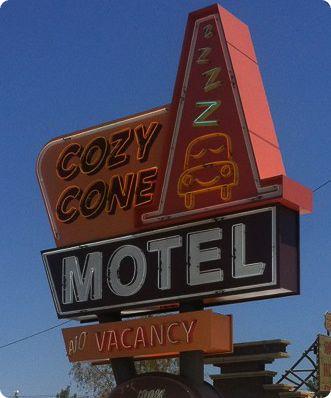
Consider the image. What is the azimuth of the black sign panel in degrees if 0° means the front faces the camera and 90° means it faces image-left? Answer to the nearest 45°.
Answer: approximately 0°
